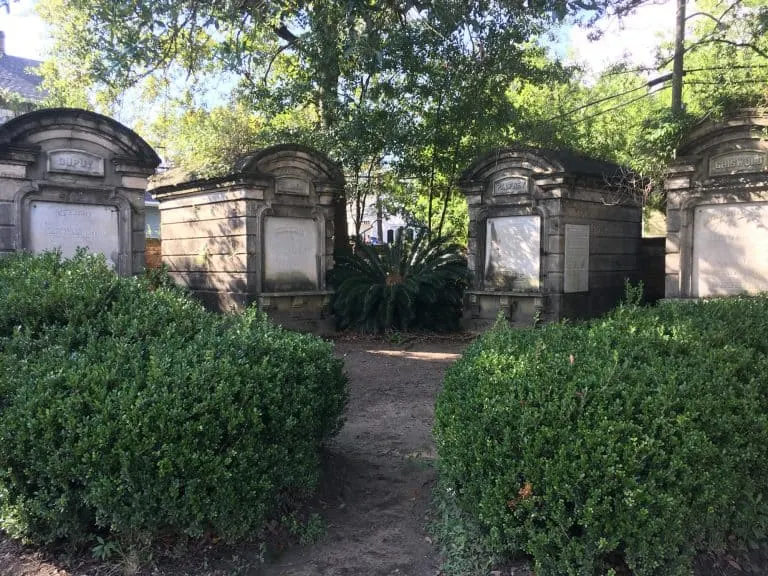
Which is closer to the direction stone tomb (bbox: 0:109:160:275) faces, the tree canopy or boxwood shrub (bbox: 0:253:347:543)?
the boxwood shrub

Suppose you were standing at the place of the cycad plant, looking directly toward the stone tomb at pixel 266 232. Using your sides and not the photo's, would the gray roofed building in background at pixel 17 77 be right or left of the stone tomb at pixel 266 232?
right

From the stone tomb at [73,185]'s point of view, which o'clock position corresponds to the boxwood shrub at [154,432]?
The boxwood shrub is roughly at 12 o'clock from the stone tomb.

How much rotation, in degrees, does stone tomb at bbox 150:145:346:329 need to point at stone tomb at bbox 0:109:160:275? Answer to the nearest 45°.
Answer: approximately 90° to its right

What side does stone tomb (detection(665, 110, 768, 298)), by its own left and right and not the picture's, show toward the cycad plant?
right

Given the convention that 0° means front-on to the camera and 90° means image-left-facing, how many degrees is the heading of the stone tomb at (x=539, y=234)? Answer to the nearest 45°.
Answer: approximately 45°

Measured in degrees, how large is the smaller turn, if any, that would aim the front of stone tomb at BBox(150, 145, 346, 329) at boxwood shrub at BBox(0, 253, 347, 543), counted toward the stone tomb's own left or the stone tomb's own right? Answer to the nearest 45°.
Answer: approximately 45° to the stone tomb's own right

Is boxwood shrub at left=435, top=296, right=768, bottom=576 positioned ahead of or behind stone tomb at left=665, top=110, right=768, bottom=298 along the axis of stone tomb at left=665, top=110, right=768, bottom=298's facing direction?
ahead

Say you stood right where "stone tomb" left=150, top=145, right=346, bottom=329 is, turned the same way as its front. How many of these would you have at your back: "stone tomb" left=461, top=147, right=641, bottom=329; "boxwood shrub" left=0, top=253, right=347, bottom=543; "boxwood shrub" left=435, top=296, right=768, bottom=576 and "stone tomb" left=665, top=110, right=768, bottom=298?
0

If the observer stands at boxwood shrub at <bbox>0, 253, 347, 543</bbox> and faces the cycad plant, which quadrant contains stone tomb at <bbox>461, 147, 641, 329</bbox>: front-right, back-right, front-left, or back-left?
front-right

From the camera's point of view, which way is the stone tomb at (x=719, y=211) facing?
toward the camera

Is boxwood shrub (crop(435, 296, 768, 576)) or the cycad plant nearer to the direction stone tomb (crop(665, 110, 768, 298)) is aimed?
the boxwood shrub

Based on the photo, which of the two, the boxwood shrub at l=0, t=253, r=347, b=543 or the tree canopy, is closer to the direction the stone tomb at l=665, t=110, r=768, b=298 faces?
the boxwood shrub

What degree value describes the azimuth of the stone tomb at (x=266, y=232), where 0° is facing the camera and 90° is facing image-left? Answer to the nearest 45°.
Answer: approximately 315°

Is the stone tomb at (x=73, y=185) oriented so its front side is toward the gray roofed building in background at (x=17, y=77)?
no

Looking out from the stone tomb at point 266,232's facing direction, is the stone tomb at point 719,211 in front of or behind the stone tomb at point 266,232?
in front

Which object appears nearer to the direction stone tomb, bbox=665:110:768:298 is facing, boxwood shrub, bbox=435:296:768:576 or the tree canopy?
the boxwood shrub
